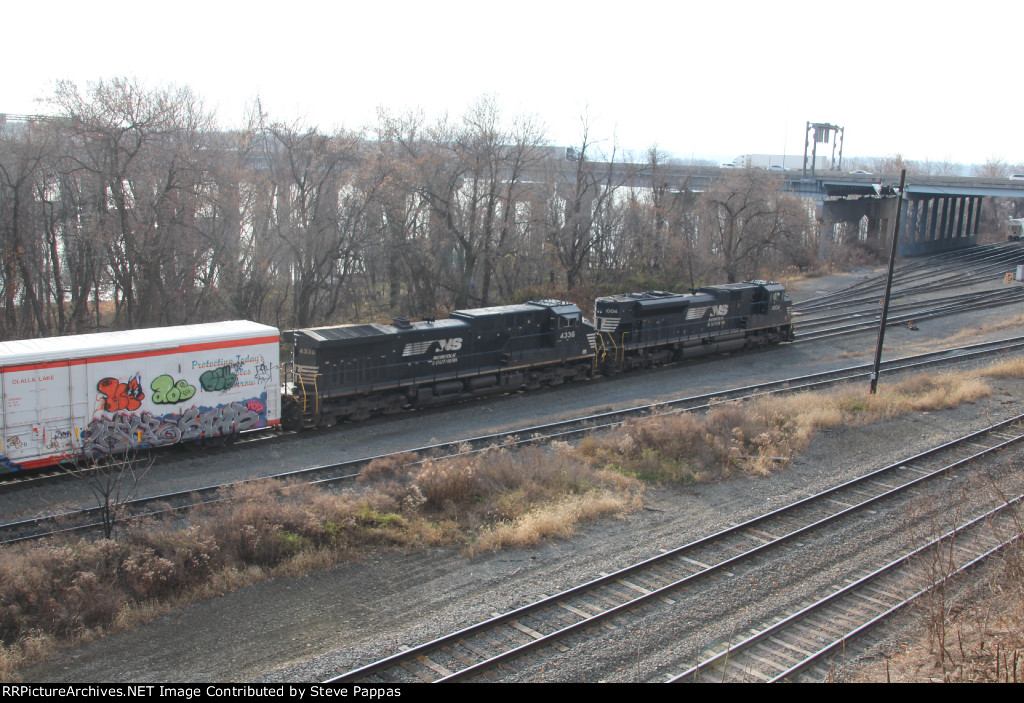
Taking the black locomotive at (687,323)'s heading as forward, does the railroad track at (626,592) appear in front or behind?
behind

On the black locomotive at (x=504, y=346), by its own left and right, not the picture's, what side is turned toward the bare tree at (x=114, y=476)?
back

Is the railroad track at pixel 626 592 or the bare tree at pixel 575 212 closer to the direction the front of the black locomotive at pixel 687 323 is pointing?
the bare tree

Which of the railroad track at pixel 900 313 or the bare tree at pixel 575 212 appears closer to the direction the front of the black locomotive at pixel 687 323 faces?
the railroad track

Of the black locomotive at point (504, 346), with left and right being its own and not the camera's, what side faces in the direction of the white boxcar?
back

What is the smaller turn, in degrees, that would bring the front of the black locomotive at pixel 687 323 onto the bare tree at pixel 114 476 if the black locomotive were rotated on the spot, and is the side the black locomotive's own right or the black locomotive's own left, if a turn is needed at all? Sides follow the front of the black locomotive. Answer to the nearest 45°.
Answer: approximately 180°

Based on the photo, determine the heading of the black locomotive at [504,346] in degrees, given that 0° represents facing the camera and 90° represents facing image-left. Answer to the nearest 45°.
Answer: approximately 225°

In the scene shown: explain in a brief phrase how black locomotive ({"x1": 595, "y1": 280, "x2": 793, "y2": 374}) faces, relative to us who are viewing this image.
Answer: facing away from the viewer and to the right of the viewer
